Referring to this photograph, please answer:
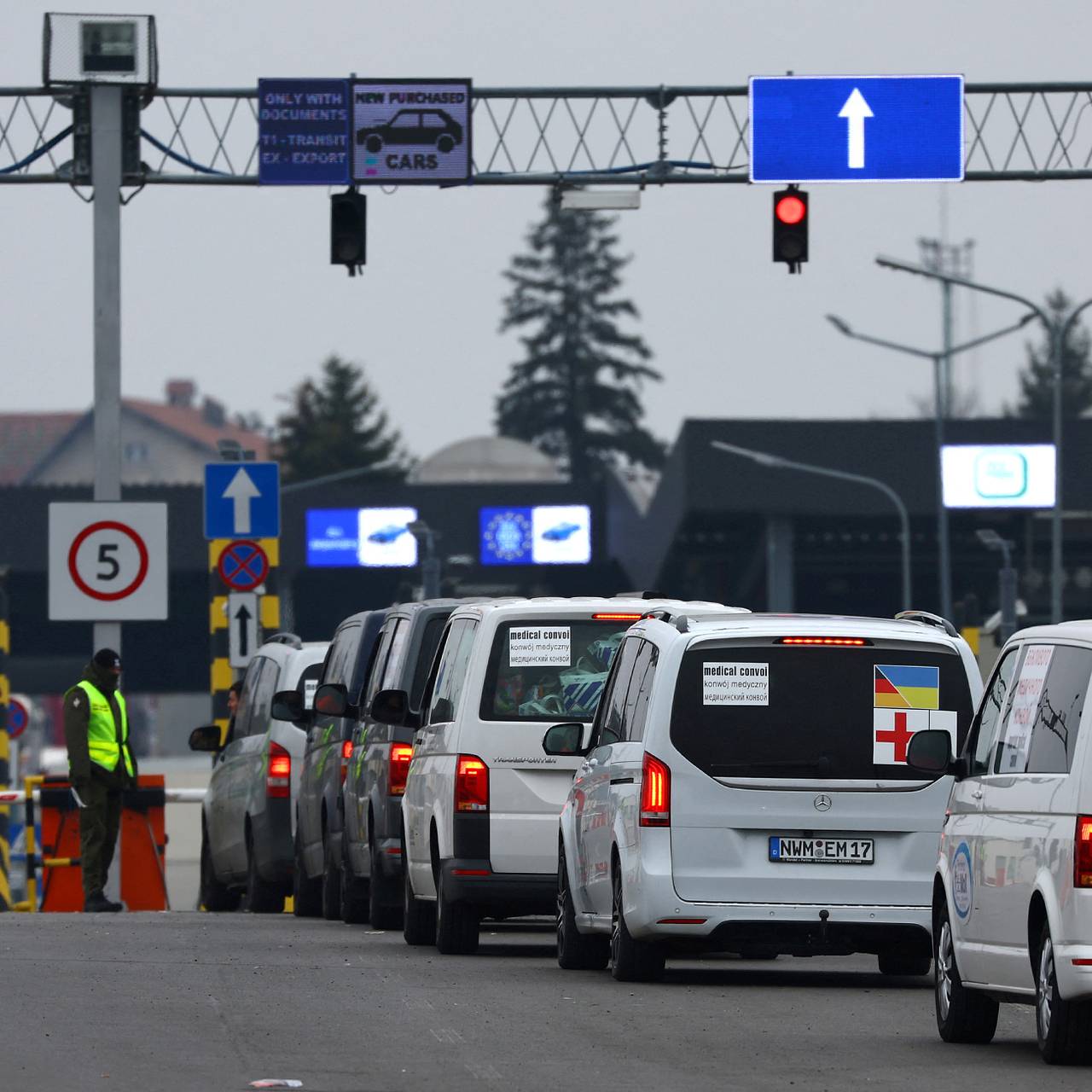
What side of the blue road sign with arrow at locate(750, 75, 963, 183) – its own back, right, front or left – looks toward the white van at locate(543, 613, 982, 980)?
front

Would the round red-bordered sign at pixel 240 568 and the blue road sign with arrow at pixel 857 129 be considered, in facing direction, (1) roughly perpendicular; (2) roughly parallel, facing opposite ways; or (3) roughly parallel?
roughly parallel

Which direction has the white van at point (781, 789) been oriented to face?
away from the camera

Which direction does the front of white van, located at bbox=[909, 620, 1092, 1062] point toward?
away from the camera

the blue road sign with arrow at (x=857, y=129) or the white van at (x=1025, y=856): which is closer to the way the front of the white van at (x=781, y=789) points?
the blue road sign with arrow

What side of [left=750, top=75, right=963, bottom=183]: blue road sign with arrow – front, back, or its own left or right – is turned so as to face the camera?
front

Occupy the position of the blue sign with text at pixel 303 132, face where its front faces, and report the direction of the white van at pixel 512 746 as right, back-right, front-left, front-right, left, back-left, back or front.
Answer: front

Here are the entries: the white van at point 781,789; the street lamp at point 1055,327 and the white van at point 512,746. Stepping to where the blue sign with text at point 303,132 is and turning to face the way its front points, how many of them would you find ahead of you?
2

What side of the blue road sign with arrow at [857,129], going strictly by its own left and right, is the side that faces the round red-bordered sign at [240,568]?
right

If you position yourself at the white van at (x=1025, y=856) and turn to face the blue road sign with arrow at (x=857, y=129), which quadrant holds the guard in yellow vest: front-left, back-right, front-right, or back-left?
front-left

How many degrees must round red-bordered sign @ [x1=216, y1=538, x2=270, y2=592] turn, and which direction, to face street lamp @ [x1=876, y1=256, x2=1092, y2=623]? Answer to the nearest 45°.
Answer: approximately 135° to its left

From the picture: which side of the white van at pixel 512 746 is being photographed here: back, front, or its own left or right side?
back

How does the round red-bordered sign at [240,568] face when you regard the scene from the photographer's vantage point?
facing the viewer

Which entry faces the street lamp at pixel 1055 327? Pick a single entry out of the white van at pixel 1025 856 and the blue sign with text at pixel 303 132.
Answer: the white van

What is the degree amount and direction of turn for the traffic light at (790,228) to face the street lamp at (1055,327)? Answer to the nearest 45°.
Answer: approximately 180°

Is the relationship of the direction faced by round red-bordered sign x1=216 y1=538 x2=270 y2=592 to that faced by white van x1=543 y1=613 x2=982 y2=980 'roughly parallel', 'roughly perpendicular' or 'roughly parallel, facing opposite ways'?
roughly parallel, facing opposite ways

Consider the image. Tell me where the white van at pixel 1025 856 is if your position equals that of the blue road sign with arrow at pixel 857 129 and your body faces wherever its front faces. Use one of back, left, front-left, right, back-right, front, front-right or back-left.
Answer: front

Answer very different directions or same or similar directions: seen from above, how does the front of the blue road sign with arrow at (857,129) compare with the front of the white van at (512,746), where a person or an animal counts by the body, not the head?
very different directions
